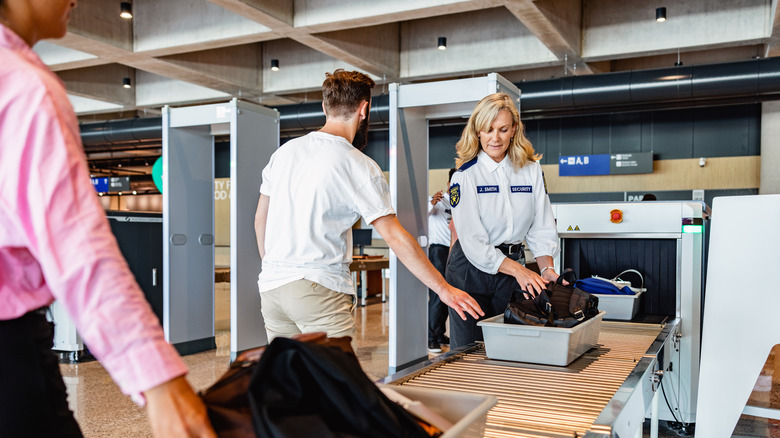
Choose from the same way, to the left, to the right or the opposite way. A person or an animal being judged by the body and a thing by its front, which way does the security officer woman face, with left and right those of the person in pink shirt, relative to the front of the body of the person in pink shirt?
to the right

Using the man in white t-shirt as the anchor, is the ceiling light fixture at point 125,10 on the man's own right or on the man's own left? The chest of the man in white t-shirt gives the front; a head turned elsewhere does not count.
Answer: on the man's own left

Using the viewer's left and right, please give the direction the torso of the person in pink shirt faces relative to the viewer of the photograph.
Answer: facing to the right of the viewer

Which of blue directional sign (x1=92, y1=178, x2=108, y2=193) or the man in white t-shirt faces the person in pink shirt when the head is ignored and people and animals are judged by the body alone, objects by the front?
the blue directional sign

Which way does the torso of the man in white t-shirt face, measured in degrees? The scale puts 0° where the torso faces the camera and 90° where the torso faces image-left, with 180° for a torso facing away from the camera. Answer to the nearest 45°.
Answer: approximately 225°

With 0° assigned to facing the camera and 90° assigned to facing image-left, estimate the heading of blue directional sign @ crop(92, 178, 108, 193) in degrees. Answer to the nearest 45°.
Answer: approximately 0°

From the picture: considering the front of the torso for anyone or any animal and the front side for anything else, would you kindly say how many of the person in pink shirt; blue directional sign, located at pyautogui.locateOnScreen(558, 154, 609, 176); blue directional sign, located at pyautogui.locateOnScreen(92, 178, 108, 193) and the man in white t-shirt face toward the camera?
2

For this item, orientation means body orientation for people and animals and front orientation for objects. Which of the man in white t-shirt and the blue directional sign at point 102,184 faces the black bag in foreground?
the blue directional sign

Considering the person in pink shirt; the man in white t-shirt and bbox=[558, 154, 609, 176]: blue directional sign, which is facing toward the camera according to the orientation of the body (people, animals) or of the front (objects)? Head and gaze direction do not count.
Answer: the blue directional sign

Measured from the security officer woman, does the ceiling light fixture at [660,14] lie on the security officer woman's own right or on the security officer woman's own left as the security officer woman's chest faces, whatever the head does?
on the security officer woman's own left

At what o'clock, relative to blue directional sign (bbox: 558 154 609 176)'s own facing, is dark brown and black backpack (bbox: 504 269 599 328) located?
The dark brown and black backpack is roughly at 12 o'clock from the blue directional sign.

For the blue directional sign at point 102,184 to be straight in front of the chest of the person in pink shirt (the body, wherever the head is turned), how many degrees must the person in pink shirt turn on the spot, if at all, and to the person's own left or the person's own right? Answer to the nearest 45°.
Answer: approximately 90° to the person's own left

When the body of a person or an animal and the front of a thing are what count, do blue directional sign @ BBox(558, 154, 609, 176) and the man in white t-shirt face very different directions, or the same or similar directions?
very different directions

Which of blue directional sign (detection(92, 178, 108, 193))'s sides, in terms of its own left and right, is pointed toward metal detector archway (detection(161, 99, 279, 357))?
front

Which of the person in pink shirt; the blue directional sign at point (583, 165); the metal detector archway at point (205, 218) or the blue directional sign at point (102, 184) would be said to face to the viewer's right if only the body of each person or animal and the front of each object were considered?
the person in pink shirt

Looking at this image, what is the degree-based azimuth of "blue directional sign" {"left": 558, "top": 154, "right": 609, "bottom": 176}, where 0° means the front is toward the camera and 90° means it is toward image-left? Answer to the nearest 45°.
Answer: approximately 0°
